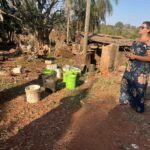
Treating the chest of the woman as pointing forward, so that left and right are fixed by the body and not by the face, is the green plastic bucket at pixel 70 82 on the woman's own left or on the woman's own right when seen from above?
on the woman's own right

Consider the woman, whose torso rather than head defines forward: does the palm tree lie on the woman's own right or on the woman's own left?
on the woman's own right

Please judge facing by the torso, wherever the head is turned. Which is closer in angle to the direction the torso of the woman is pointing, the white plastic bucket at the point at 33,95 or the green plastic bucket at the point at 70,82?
the white plastic bucket

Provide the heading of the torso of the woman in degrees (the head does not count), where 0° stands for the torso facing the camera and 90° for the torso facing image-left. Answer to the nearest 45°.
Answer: approximately 45°

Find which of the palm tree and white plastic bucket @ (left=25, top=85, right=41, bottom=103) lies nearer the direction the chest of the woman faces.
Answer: the white plastic bucket

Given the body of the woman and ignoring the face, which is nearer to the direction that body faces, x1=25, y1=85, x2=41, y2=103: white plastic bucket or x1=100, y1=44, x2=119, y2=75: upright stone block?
the white plastic bucket

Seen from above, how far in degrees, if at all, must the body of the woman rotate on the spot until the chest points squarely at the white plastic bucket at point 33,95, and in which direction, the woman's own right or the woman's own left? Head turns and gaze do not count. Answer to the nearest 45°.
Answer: approximately 45° to the woman's own right

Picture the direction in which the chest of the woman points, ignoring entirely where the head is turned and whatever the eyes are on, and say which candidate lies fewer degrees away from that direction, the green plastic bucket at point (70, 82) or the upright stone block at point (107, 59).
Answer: the green plastic bucket

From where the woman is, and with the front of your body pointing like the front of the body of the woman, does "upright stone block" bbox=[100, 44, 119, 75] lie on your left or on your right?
on your right

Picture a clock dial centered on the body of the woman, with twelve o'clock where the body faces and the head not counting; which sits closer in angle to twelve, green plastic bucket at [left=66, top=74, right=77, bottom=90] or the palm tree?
the green plastic bucket
